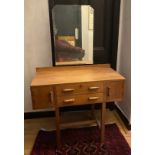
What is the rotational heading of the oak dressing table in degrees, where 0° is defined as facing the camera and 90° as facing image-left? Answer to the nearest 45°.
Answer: approximately 0°
